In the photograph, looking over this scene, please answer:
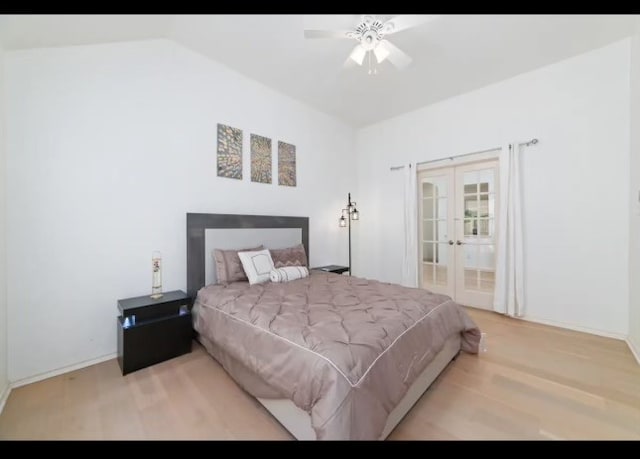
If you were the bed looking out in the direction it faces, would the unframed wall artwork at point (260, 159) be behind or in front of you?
behind

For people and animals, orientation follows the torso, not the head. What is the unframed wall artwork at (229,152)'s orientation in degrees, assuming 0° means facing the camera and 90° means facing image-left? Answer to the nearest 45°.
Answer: approximately 315°

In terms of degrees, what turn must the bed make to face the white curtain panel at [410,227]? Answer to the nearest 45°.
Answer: approximately 90° to its left

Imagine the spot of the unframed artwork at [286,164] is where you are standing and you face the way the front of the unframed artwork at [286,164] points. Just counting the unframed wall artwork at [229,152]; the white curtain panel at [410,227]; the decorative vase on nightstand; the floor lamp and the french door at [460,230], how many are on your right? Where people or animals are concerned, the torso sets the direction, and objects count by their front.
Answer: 2

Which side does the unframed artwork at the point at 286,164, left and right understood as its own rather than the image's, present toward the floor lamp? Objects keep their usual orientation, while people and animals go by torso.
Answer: left
